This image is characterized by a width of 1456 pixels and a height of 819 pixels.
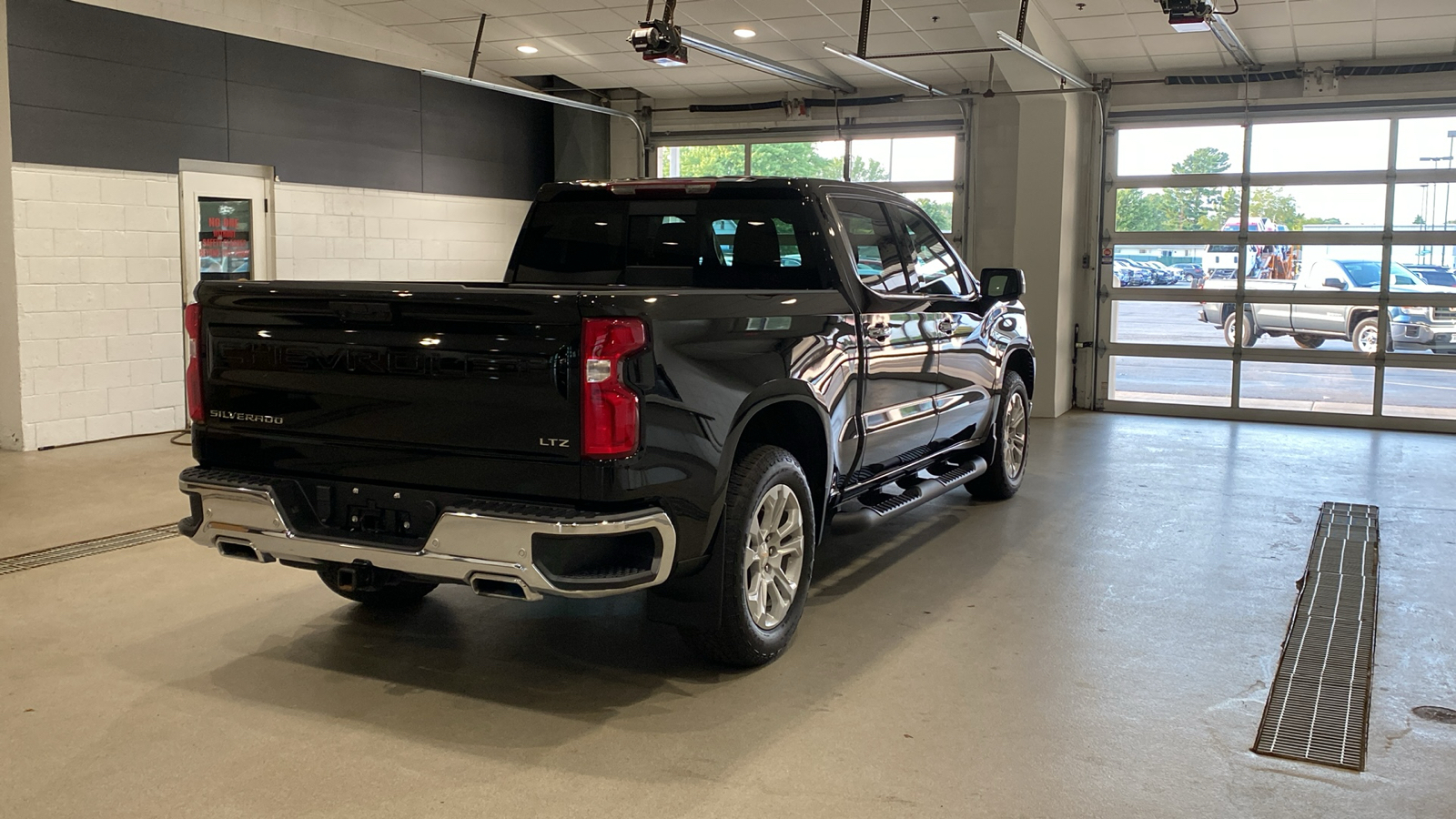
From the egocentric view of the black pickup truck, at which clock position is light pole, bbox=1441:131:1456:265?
The light pole is roughly at 12 o'clock from the black pickup truck.

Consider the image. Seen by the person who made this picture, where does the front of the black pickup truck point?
facing away from the viewer and to the right of the viewer

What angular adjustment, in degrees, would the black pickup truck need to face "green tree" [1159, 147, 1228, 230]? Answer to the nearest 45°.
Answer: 0° — it already faces it

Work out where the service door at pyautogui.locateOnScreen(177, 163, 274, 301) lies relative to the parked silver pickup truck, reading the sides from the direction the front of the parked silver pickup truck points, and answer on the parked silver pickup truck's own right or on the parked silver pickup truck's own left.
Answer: on the parked silver pickup truck's own right

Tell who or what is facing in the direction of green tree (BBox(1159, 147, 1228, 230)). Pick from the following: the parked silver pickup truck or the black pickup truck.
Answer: the black pickup truck

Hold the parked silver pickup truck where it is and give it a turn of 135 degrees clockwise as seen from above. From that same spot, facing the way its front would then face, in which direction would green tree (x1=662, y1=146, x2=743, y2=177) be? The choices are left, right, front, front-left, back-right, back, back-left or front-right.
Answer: front

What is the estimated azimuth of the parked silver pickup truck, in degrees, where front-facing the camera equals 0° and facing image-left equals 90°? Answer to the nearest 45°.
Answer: approximately 315°

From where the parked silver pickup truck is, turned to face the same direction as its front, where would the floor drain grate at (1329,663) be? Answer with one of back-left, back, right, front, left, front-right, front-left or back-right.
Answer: front-right
